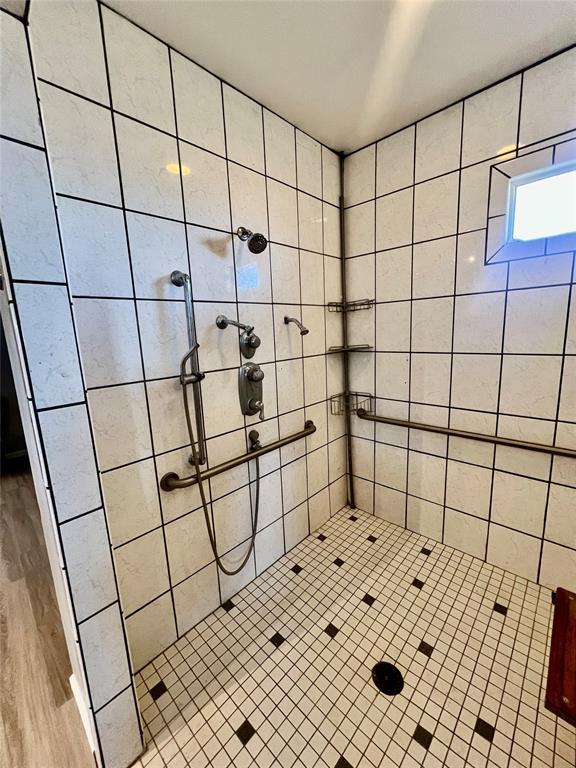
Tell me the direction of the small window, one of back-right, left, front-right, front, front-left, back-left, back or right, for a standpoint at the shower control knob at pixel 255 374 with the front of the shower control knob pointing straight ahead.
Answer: front-left

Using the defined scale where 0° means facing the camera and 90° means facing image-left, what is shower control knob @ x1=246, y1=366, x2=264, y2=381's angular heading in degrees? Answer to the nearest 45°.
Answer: approximately 315°

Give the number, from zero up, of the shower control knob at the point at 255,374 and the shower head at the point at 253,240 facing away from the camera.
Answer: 0

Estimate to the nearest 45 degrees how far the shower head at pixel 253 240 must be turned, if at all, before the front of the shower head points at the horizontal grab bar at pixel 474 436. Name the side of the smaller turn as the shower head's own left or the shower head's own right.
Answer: approximately 45° to the shower head's own left

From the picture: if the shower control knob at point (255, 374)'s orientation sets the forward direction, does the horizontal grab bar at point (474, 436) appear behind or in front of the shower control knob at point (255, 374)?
in front

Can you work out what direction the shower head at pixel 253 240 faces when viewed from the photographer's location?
facing the viewer and to the right of the viewer
